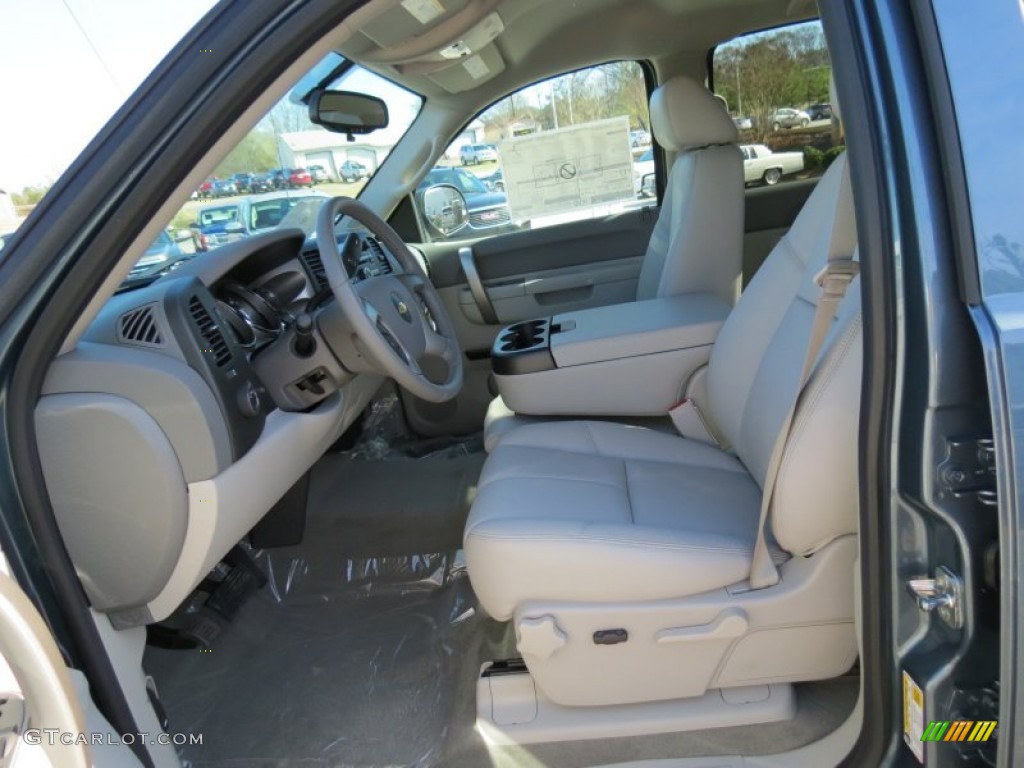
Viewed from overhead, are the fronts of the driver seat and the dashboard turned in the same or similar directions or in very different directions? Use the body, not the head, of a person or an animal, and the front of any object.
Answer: very different directions

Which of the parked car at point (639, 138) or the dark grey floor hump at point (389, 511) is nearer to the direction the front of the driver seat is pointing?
the dark grey floor hump

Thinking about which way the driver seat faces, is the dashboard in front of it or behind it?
in front

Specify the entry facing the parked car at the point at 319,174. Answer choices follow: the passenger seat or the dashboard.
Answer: the passenger seat

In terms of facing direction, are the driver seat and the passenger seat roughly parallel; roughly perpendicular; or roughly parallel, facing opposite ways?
roughly parallel

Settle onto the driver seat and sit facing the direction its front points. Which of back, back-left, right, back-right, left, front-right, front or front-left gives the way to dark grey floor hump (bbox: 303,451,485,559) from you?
front-right

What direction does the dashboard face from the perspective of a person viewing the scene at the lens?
facing the viewer and to the right of the viewer

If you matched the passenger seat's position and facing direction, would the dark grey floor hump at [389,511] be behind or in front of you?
in front

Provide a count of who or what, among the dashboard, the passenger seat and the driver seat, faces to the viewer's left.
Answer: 2

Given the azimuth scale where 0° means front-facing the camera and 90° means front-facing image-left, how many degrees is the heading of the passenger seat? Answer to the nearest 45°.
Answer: approximately 90°

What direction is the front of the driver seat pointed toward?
to the viewer's left
